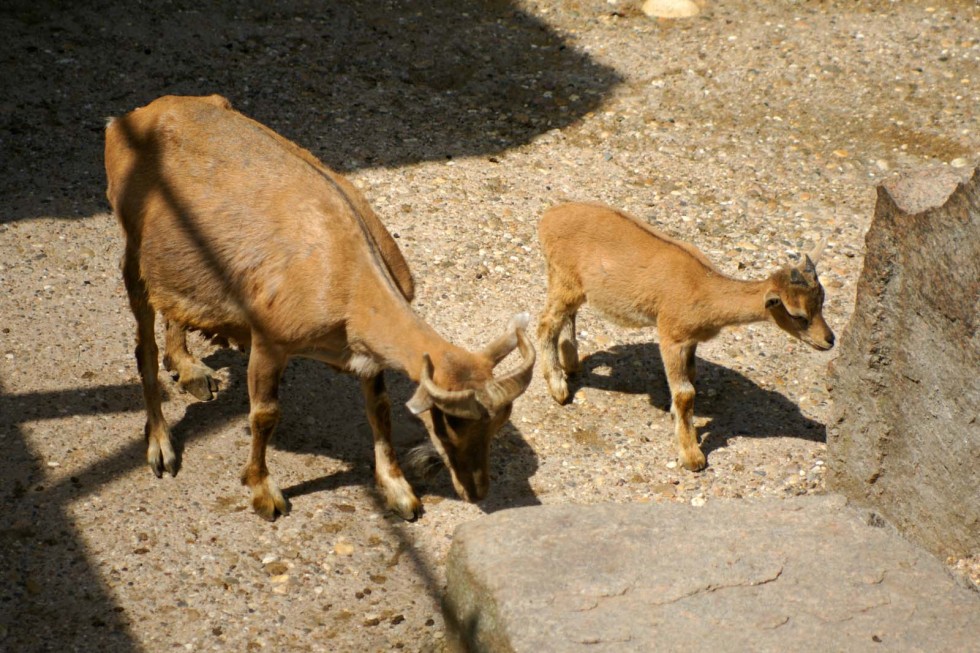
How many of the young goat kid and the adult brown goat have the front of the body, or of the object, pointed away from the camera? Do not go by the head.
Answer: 0

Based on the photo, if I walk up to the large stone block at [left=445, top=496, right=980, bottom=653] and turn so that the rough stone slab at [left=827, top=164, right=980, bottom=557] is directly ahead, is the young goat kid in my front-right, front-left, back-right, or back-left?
front-left

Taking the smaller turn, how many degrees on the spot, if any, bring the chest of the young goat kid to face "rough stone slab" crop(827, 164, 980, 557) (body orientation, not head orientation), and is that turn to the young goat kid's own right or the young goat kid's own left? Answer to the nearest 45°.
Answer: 0° — it already faces it

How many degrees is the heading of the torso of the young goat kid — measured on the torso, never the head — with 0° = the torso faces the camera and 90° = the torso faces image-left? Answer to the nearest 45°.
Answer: approximately 315°

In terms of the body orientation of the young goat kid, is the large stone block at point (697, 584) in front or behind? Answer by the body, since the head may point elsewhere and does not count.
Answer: in front

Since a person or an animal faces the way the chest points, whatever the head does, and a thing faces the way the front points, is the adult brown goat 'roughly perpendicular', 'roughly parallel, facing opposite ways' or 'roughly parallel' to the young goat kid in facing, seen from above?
roughly parallel

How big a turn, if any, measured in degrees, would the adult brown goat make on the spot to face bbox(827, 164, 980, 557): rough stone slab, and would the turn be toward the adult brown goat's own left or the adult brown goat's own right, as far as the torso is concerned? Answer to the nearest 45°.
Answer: approximately 45° to the adult brown goat's own left

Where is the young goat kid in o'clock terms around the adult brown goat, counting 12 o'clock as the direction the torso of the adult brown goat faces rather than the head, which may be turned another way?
The young goat kid is roughly at 10 o'clock from the adult brown goat.

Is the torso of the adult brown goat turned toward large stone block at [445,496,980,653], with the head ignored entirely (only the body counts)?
yes

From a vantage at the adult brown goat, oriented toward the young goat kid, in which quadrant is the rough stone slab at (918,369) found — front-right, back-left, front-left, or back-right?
front-right

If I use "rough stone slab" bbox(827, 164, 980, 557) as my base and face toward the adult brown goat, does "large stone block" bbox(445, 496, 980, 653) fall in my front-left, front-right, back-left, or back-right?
front-left

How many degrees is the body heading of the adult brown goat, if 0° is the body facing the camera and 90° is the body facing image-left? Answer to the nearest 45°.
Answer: approximately 315°
